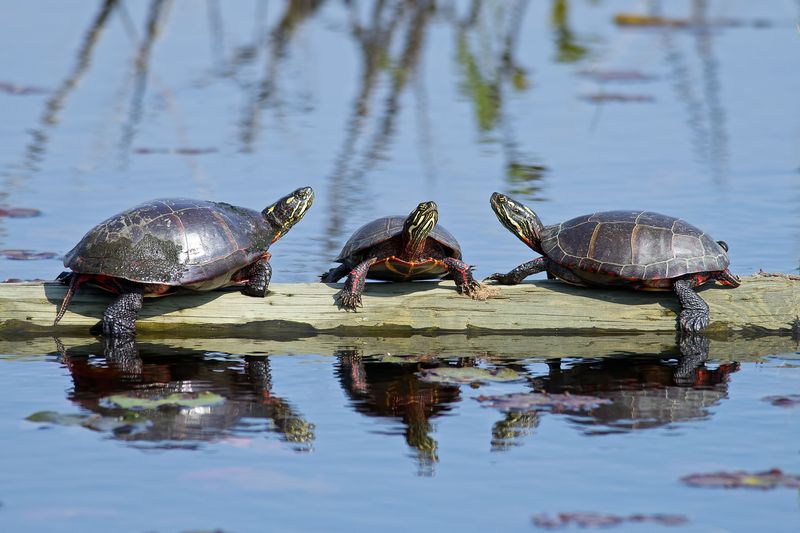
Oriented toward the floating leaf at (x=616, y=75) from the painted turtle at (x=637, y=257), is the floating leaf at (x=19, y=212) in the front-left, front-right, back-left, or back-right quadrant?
front-left

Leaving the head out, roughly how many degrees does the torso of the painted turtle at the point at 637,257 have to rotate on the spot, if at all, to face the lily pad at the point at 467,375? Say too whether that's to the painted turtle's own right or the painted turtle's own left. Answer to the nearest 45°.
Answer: approximately 45° to the painted turtle's own left

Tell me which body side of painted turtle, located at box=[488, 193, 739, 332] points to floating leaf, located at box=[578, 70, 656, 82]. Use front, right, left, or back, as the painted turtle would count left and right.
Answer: right

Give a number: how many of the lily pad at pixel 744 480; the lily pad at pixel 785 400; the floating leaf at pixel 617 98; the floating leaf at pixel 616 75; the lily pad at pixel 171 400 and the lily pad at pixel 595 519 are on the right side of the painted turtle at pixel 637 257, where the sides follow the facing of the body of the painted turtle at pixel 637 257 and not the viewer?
2

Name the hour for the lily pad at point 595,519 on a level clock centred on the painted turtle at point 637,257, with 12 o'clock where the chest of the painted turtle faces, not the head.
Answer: The lily pad is roughly at 9 o'clock from the painted turtle.

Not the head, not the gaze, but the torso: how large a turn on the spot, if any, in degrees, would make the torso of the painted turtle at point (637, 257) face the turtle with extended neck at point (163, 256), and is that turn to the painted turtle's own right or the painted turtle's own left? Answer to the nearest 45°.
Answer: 0° — it already faces it

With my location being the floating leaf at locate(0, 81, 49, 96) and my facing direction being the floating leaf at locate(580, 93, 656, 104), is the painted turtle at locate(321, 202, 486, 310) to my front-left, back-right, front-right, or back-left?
front-right

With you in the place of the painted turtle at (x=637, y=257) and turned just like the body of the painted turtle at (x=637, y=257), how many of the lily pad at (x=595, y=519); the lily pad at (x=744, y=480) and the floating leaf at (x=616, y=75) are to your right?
1

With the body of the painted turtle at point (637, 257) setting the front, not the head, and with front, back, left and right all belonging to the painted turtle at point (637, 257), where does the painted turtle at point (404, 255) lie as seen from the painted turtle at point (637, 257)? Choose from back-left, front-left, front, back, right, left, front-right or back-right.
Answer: front

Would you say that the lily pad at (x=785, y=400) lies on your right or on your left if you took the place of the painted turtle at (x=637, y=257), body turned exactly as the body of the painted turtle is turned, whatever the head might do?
on your left

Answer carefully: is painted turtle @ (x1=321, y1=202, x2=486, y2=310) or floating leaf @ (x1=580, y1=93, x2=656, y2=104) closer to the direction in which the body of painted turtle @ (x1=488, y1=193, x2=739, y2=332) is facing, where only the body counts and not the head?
the painted turtle

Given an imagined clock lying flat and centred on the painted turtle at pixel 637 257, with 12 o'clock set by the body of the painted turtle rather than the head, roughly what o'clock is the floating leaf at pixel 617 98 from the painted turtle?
The floating leaf is roughly at 3 o'clock from the painted turtle.

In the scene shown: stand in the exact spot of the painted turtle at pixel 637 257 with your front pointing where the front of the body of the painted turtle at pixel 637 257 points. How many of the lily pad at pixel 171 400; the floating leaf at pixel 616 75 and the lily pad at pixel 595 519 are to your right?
1

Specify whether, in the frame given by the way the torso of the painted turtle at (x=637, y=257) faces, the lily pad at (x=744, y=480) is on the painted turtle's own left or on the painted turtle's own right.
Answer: on the painted turtle's own left

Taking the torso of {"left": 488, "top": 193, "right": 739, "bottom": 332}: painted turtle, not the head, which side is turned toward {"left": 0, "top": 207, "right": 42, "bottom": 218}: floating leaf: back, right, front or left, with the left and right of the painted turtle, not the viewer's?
front

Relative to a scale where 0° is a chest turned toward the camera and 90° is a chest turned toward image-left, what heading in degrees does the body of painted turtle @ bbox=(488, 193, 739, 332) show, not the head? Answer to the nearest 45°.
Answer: approximately 90°

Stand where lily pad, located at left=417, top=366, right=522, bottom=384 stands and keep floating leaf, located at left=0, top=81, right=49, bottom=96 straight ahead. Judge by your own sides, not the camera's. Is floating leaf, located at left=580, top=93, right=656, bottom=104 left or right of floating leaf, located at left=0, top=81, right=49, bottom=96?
right

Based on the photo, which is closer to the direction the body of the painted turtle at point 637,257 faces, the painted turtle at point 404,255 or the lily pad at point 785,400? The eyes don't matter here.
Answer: the painted turtle
